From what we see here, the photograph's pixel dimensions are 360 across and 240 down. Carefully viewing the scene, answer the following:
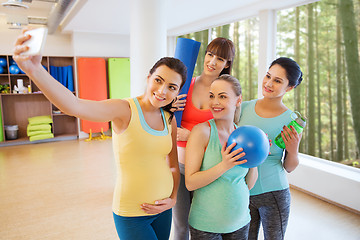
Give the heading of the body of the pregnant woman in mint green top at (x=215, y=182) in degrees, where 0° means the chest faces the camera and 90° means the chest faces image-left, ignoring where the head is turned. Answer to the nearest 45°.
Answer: approximately 315°

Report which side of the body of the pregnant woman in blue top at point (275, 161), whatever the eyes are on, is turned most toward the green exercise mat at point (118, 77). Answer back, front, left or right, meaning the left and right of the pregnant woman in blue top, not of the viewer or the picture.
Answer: right

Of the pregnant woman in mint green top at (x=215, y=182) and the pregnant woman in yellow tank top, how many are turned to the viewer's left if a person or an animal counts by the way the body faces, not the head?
0

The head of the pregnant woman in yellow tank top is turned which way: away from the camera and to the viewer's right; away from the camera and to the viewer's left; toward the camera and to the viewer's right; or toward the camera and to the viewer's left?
toward the camera and to the viewer's left

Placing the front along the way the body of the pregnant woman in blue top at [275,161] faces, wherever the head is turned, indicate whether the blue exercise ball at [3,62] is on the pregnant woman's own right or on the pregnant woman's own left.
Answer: on the pregnant woman's own right

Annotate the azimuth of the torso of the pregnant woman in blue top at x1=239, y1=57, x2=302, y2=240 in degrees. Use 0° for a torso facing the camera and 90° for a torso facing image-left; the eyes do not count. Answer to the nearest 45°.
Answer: approximately 45°

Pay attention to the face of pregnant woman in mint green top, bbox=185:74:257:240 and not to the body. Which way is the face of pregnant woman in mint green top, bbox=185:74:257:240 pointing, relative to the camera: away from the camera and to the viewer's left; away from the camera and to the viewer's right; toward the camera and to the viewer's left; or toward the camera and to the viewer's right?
toward the camera and to the viewer's left

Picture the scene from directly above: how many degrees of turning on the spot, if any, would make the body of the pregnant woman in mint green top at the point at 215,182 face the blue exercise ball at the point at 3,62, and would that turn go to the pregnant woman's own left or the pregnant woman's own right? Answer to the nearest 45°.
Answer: approximately 180°

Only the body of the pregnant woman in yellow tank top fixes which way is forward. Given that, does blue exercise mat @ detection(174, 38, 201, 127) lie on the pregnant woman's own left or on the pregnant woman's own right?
on the pregnant woman's own left

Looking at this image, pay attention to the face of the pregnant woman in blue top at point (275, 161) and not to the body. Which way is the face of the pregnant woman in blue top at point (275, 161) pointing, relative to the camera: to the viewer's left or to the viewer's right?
to the viewer's left
